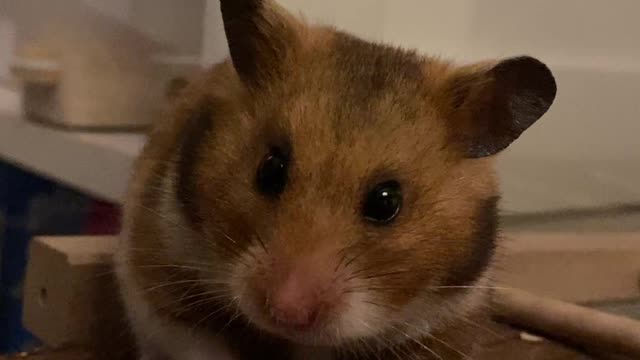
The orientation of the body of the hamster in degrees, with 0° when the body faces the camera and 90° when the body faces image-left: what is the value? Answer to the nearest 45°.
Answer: approximately 0°

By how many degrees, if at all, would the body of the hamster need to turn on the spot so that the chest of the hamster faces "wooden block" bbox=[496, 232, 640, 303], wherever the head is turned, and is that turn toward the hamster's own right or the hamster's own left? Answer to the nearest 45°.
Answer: approximately 135° to the hamster's own left

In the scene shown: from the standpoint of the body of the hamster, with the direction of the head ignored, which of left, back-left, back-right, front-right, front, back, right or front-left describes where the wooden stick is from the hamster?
back-left

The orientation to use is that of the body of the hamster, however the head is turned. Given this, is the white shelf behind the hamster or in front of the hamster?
behind

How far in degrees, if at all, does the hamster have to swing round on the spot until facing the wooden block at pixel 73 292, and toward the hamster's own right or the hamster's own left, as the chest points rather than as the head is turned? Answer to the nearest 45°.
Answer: approximately 135° to the hamster's own right

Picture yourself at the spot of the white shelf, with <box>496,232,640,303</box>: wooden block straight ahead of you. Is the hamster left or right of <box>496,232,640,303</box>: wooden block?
right
